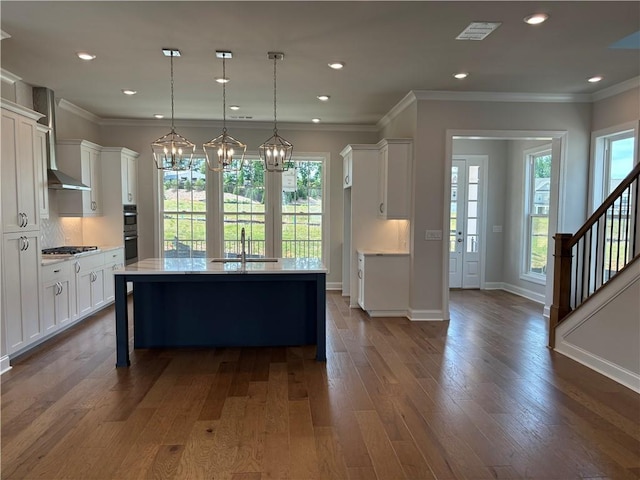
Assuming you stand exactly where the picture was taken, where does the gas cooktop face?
facing the viewer and to the right of the viewer

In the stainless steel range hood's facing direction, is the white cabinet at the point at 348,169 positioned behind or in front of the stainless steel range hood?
in front

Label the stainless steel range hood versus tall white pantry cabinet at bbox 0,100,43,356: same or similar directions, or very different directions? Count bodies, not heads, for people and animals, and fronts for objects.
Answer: same or similar directions

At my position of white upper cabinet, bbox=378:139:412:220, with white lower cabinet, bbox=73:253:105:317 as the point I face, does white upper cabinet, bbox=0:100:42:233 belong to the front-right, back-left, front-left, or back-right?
front-left

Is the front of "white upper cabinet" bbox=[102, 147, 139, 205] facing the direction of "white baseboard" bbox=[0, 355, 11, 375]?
no

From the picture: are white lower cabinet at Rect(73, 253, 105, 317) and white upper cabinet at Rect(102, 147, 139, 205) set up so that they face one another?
no

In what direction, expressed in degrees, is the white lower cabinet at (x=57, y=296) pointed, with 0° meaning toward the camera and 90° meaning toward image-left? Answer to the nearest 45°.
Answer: approximately 315°

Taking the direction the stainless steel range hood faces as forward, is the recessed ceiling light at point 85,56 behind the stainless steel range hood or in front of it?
in front

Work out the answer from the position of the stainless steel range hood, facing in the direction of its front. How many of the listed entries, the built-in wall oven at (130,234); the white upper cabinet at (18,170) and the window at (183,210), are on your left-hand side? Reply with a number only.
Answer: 2

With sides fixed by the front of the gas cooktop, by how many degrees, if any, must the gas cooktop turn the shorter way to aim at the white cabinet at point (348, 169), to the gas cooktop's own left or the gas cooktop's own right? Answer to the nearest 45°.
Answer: approximately 45° to the gas cooktop's own left

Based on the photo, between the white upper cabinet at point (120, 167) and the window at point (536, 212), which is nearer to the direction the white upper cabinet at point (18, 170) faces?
the window

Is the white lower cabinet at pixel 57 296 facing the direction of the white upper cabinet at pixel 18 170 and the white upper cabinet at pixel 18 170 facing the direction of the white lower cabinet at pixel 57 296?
no

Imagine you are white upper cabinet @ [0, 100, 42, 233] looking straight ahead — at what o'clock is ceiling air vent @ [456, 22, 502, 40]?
The ceiling air vent is roughly at 12 o'clock from the white upper cabinet.
